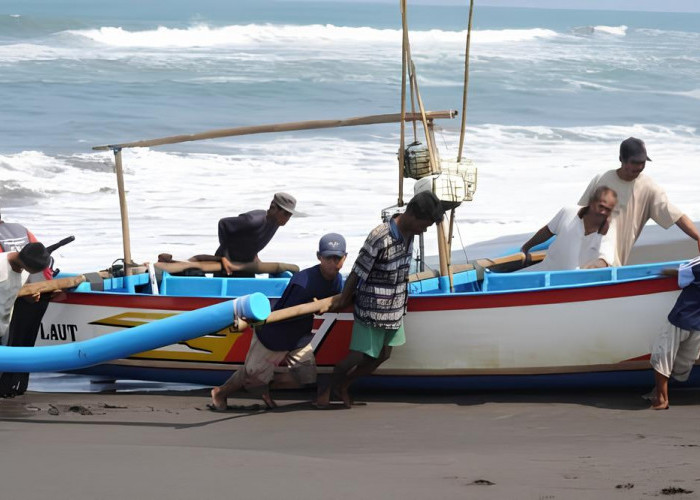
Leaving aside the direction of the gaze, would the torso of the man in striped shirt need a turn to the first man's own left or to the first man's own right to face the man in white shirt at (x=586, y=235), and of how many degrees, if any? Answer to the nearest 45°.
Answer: approximately 90° to the first man's own left

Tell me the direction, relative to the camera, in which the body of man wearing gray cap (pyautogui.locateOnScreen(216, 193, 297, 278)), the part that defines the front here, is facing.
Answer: to the viewer's right

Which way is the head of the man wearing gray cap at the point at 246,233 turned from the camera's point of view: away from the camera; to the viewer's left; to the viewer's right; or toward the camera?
to the viewer's right

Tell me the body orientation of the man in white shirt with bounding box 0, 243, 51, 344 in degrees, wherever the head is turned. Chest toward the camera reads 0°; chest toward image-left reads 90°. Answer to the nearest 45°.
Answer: approximately 270°

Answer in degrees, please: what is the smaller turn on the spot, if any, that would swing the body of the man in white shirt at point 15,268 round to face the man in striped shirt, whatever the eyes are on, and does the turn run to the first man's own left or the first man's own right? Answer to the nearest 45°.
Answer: approximately 45° to the first man's own right

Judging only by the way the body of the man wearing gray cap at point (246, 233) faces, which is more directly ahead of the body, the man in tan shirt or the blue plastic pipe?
the man in tan shirt

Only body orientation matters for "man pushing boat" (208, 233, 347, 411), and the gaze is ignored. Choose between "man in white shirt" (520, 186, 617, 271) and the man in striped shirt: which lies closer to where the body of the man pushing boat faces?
the man in striped shirt

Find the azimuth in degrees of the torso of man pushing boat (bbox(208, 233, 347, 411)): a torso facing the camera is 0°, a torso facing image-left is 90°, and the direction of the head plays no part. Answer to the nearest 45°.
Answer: approximately 315°

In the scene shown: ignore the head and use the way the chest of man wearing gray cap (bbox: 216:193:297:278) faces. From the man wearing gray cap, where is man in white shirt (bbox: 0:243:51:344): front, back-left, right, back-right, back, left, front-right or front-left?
back-right

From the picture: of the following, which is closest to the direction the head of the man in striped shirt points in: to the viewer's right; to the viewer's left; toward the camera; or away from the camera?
to the viewer's right
